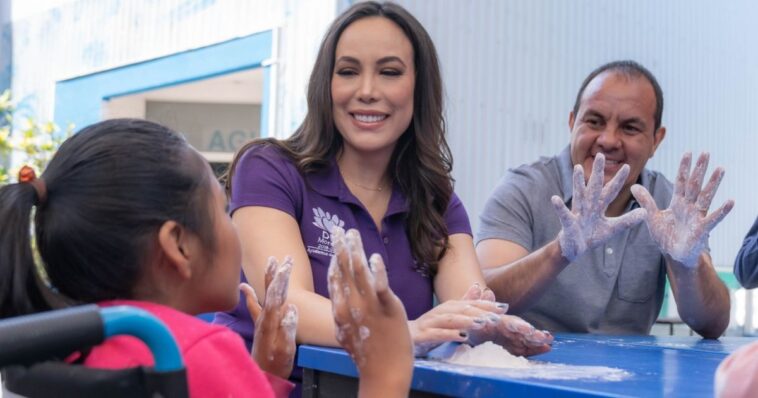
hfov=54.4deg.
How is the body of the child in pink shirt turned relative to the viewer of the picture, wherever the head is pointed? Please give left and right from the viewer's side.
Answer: facing away from the viewer and to the right of the viewer

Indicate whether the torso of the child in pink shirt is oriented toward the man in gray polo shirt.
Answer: yes

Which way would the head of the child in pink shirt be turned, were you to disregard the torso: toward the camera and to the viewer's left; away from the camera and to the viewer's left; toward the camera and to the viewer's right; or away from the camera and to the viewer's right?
away from the camera and to the viewer's right

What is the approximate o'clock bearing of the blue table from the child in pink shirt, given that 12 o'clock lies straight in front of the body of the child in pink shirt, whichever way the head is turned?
The blue table is roughly at 1 o'clock from the child in pink shirt.
